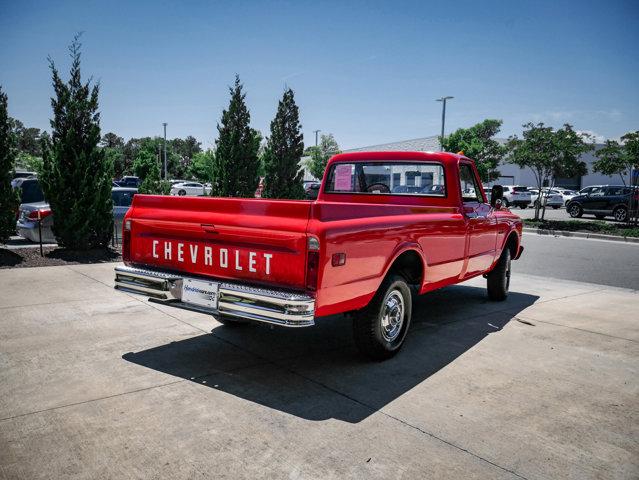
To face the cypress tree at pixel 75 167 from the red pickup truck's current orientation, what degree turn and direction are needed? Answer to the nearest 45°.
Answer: approximately 90° to its left

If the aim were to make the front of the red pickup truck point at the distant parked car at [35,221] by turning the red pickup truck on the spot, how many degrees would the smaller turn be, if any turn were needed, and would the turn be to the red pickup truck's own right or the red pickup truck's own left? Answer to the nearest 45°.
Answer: approximately 90° to the red pickup truck's own left

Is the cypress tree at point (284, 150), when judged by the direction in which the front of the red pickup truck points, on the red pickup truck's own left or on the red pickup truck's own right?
on the red pickup truck's own left

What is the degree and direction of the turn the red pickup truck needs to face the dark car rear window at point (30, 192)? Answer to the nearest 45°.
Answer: approximately 90° to its left

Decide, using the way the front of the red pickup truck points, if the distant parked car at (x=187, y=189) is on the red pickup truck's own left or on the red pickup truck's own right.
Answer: on the red pickup truck's own left

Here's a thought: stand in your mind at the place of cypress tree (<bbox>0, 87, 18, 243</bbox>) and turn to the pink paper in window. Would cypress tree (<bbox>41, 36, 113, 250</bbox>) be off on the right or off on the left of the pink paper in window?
left

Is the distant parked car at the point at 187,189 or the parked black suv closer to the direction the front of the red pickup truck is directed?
the parked black suv

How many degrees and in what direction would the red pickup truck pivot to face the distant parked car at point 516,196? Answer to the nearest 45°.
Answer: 0° — it already faces it

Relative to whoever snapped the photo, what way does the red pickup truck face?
facing away from the viewer and to the right of the viewer

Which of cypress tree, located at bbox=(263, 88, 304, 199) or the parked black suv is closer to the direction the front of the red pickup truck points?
the parked black suv

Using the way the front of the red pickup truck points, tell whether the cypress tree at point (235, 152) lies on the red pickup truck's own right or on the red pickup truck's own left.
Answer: on the red pickup truck's own left

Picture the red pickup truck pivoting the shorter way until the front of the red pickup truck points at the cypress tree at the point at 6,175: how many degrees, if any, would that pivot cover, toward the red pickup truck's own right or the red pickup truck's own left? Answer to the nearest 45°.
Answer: approximately 90° to the red pickup truck's own left

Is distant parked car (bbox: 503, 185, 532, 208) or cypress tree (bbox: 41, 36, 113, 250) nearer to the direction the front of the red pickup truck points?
the distant parked car

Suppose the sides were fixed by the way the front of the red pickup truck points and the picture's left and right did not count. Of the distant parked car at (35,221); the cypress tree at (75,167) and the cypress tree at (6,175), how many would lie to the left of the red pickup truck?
3
